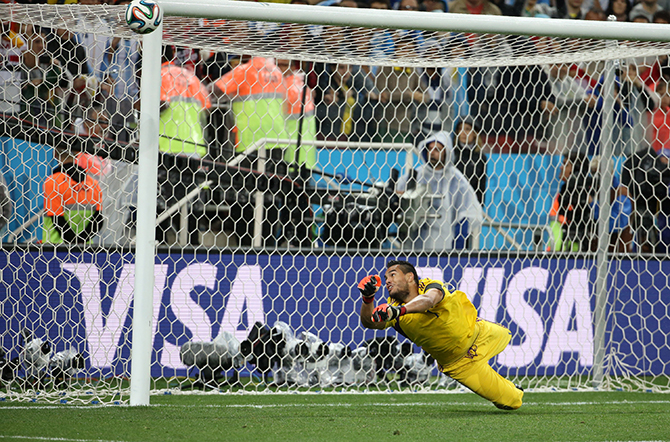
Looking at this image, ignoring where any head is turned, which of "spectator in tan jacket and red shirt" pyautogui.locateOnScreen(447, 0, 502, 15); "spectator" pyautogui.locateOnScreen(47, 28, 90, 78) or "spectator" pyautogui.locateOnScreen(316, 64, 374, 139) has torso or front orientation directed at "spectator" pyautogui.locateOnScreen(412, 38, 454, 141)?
the spectator in tan jacket and red shirt

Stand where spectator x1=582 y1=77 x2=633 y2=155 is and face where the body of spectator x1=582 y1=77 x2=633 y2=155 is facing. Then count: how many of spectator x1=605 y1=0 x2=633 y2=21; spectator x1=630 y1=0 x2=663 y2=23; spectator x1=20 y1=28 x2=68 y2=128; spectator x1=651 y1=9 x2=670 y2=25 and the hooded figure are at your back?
3

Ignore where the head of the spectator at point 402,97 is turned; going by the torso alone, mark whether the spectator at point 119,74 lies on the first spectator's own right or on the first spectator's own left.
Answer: on the first spectator's own right

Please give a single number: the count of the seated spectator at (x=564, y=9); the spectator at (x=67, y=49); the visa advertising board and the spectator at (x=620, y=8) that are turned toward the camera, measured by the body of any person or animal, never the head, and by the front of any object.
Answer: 4

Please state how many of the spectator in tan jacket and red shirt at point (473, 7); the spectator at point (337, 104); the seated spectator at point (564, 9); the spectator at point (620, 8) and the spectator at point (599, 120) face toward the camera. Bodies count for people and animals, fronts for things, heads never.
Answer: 5

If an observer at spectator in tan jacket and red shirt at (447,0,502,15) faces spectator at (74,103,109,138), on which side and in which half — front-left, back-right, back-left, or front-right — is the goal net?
front-left

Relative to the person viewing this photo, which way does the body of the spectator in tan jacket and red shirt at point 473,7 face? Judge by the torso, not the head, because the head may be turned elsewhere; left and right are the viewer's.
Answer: facing the viewer

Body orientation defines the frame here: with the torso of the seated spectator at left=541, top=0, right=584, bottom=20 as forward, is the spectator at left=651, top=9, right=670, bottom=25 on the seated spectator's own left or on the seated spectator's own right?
on the seated spectator's own left

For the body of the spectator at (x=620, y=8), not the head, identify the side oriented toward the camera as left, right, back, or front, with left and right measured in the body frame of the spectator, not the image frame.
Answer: front

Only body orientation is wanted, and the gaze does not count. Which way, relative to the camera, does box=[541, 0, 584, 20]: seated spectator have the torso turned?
toward the camera

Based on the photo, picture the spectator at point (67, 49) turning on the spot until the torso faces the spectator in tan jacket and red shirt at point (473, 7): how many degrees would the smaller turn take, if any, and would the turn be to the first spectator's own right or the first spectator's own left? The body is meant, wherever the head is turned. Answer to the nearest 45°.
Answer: approximately 135° to the first spectator's own left

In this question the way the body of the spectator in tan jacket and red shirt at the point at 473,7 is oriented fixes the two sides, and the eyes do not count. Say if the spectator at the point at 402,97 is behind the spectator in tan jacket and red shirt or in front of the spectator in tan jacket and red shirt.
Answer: in front

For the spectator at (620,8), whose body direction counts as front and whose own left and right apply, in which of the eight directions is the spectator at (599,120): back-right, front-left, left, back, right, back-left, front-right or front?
front

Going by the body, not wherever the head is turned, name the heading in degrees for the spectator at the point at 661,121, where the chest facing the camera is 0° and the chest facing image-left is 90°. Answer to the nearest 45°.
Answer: approximately 45°

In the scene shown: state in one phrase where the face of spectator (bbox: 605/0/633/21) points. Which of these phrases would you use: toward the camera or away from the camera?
toward the camera

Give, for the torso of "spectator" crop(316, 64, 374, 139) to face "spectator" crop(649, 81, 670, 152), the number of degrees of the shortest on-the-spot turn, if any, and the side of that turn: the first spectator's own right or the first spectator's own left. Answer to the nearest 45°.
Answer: approximately 90° to the first spectator's own left

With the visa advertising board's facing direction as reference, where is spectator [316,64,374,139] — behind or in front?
behind

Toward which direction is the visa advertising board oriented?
toward the camera
